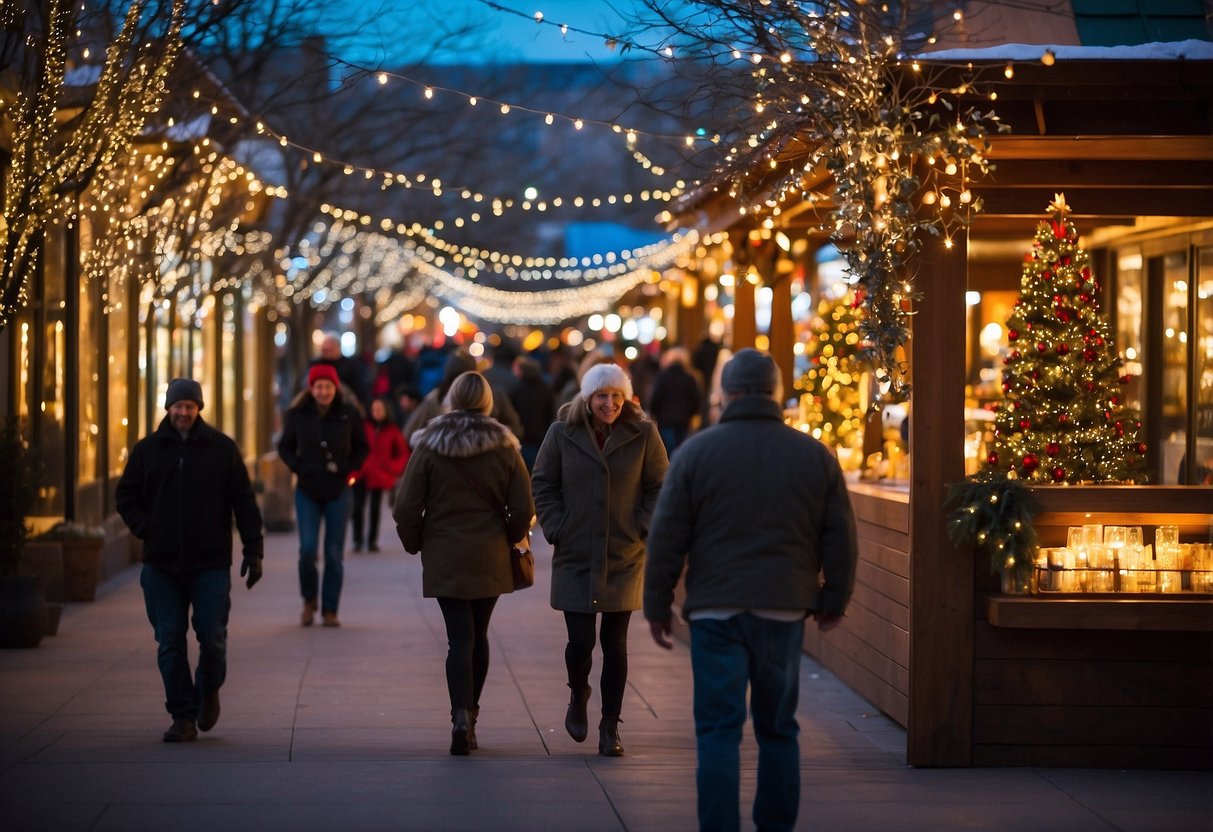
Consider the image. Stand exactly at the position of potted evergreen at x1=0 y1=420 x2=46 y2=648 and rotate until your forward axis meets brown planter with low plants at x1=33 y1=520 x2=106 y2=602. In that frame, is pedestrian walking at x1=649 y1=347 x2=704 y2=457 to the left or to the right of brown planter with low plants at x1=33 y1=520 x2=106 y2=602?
right

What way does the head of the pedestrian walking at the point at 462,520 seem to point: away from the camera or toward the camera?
away from the camera

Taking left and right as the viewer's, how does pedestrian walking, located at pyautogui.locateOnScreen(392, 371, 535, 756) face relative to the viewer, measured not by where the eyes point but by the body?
facing away from the viewer

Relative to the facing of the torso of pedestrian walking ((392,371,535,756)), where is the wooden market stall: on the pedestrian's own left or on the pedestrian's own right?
on the pedestrian's own right

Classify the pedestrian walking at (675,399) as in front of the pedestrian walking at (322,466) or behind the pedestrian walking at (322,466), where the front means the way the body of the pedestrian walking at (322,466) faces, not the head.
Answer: behind

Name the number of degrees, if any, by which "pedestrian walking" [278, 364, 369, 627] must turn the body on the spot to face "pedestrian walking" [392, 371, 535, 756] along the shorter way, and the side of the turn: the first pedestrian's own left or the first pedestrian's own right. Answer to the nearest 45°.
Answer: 0° — they already face them

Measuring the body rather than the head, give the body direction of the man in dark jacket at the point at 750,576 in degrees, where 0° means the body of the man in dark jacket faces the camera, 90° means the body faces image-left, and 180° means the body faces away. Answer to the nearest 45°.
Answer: approximately 180°

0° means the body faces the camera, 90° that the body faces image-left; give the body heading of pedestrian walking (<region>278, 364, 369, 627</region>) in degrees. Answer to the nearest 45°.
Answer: approximately 0°

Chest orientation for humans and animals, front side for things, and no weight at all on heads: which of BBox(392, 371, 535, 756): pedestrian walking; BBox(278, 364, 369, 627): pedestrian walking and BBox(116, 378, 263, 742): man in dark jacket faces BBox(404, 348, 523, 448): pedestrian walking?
BBox(392, 371, 535, 756): pedestrian walking

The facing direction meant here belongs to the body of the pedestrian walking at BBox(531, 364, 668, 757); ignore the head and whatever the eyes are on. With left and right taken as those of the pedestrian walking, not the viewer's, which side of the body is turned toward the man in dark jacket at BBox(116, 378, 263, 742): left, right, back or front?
right
